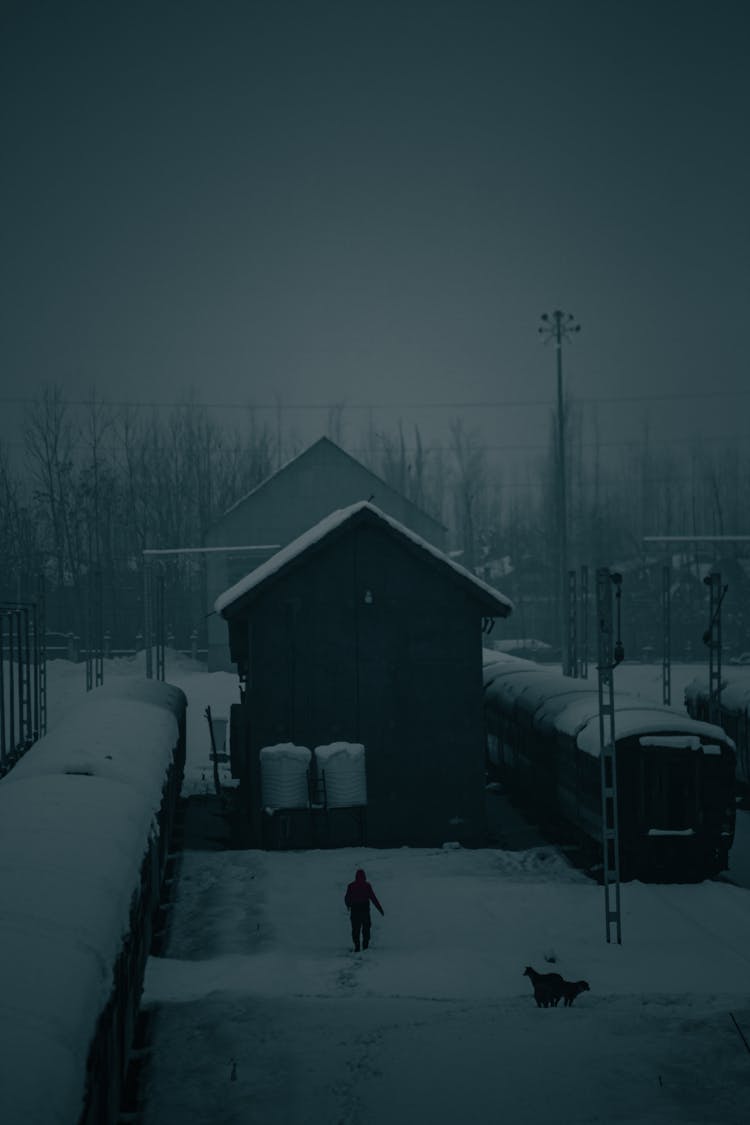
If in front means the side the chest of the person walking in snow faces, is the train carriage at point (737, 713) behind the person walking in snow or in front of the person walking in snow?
in front

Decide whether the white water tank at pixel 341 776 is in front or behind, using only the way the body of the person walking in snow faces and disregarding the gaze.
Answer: in front

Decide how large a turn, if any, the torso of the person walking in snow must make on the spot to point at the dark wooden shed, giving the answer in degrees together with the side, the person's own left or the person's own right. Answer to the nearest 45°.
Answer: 0° — they already face it

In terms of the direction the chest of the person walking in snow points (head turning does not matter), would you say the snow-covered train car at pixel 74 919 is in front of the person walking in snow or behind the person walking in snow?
behind

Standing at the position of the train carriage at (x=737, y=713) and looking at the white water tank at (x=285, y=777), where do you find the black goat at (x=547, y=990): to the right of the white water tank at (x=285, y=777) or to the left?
left

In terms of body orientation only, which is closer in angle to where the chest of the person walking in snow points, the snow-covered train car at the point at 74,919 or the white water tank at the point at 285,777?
the white water tank

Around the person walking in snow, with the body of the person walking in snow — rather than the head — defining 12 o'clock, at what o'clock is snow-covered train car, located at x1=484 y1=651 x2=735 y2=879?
The snow-covered train car is roughly at 2 o'clock from the person walking in snow.

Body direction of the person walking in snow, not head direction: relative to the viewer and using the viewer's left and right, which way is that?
facing away from the viewer

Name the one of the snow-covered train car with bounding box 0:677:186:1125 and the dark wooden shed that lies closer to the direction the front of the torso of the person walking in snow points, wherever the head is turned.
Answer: the dark wooden shed

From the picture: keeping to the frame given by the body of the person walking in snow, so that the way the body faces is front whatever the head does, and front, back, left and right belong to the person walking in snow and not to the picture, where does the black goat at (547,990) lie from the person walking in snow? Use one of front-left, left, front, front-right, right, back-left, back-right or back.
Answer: back-right
